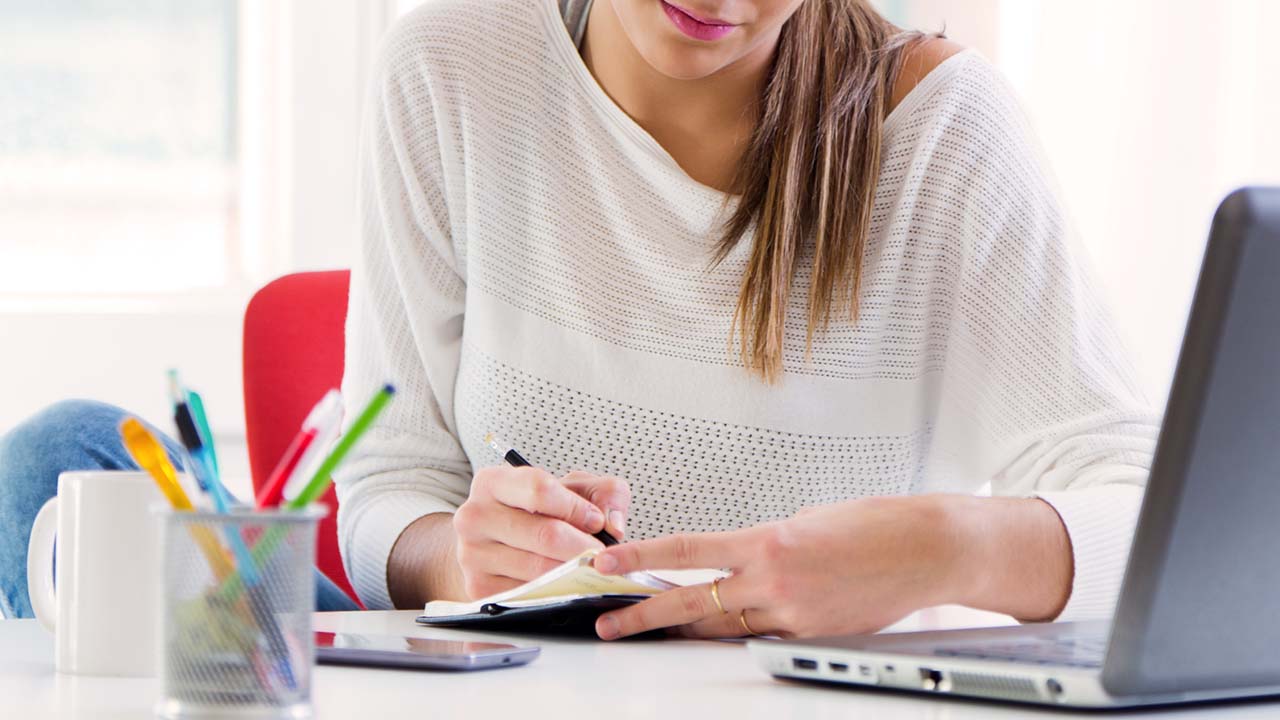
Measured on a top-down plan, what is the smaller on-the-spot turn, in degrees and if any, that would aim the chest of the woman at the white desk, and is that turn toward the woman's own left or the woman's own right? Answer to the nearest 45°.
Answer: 0° — they already face it

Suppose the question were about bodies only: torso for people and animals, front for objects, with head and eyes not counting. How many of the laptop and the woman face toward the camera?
1

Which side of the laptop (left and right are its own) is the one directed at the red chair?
front

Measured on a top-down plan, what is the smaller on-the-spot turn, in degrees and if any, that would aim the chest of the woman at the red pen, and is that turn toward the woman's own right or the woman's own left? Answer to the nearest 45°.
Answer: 0° — they already face it

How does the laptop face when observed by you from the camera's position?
facing away from the viewer and to the left of the viewer

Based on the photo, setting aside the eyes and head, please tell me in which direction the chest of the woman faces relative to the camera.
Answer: toward the camera

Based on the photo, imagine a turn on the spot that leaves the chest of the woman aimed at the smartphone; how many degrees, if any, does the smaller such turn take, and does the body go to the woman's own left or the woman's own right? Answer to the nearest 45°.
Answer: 0° — they already face it

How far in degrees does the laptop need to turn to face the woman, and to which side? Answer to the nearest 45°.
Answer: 0° — it already faces them

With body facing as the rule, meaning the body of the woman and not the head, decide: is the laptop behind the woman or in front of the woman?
in front

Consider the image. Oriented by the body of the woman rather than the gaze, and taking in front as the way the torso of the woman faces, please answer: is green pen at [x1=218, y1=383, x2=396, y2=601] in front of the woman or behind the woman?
in front

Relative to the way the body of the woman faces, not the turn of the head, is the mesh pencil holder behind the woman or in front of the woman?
in front
